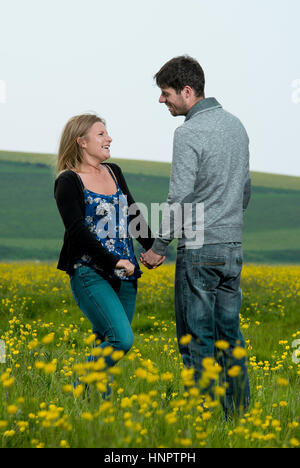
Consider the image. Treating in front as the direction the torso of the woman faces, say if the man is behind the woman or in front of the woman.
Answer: in front

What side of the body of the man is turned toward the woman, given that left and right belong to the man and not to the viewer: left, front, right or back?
front

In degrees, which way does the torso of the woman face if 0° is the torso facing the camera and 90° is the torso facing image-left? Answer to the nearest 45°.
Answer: approximately 315°

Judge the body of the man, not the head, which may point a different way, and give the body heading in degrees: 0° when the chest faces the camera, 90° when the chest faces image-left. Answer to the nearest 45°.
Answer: approximately 135°

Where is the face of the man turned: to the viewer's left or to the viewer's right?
to the viewer's left

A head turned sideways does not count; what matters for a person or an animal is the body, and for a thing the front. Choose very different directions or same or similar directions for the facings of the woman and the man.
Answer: very different directions
